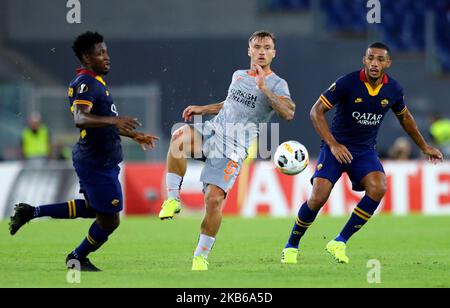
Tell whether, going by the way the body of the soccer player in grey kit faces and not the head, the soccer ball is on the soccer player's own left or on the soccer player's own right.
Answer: on the soccer player's own left

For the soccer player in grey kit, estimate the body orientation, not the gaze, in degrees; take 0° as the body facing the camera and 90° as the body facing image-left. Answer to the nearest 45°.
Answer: approximately 0°
